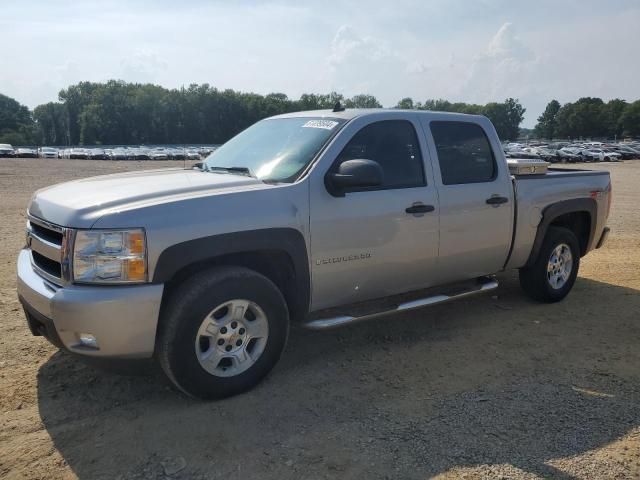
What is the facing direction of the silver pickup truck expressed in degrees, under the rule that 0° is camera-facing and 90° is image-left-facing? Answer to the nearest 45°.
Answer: approximately 45°
